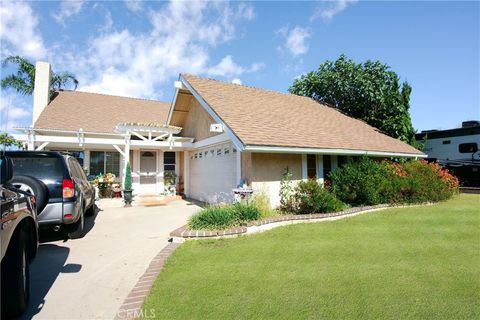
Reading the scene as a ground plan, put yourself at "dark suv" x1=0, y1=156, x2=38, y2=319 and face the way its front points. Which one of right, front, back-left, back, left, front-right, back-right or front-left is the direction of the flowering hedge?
front-right

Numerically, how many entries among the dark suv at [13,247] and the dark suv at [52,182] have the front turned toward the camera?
0

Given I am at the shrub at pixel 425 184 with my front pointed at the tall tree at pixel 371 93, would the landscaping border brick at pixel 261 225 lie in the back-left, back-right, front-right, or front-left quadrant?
back-left

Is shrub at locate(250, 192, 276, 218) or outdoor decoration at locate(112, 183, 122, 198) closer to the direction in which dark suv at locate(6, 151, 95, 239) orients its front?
the outdoor decoration

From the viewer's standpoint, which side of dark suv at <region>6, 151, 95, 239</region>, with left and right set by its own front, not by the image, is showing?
back

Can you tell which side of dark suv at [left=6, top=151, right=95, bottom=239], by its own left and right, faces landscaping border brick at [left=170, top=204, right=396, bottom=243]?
right

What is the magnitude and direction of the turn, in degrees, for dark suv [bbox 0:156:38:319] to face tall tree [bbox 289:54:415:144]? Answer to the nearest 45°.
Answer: approximately 45° to its right

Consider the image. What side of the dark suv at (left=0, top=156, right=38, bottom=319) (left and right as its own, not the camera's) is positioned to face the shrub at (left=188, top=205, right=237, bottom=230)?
front

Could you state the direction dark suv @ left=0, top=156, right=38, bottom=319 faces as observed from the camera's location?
facing away from the viewer and to the right of the viewer

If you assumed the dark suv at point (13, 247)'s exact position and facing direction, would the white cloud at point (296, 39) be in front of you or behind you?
in front

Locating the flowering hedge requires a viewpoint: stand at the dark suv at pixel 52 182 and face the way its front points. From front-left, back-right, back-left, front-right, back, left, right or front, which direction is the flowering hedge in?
right
